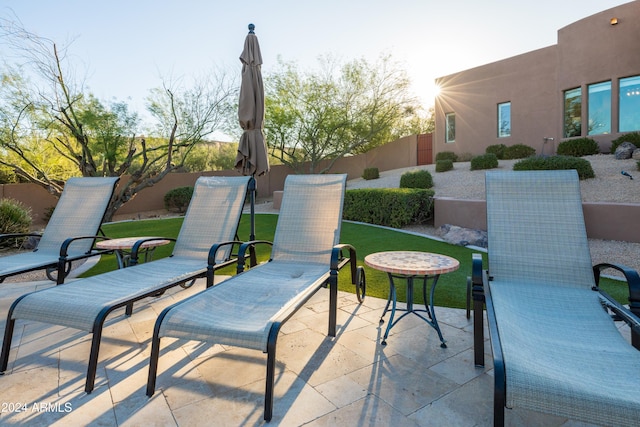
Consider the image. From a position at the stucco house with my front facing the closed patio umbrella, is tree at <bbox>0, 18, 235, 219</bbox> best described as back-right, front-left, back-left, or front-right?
front-right

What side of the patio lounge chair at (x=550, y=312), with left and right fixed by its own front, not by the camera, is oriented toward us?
front

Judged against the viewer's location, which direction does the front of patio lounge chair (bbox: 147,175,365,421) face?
facing the viewer and to the left of the viewer

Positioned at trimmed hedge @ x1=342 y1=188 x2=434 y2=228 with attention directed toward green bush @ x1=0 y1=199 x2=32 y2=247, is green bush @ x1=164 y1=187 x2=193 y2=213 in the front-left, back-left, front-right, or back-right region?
front-right

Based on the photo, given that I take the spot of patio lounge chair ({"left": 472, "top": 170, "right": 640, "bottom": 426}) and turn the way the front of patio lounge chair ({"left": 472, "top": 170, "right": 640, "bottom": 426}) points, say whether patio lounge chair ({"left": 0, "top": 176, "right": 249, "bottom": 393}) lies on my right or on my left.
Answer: on my right

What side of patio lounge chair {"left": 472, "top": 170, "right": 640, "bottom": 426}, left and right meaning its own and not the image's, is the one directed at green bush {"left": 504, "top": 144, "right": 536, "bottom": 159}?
back

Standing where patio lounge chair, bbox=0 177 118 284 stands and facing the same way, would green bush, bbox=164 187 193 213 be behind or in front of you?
behind

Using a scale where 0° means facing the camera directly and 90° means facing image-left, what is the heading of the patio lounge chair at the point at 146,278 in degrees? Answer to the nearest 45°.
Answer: approximately 45°

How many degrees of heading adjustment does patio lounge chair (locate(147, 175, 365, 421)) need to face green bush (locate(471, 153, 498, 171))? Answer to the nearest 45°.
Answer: approximately 180°

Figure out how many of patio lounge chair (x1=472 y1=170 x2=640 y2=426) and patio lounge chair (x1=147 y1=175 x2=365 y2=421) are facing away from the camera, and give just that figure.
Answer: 0

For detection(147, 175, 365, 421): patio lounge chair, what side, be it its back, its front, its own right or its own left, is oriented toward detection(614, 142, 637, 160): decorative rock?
back

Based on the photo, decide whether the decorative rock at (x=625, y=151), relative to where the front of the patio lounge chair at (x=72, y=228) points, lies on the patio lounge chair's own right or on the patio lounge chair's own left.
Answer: on the patio lounge chair's own left

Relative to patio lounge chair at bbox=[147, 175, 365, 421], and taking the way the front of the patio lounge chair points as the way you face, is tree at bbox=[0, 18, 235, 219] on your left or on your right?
on your right

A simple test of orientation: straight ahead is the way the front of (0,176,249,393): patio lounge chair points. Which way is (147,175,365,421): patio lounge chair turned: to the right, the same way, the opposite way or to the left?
the same way

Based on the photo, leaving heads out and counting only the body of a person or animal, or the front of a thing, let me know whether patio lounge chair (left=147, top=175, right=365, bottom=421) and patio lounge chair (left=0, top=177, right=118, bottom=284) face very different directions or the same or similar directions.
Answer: same or similar directions
